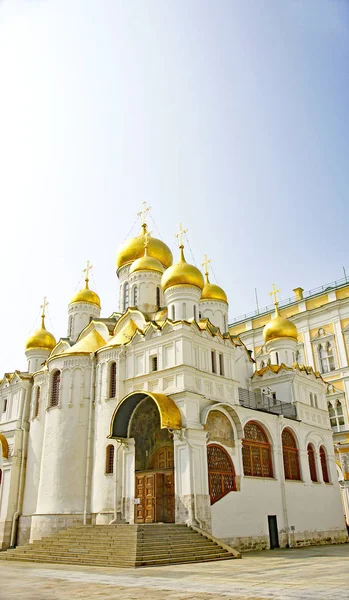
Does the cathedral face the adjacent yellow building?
no

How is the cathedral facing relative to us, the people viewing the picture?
facing the viewer and to the left of the viewer
